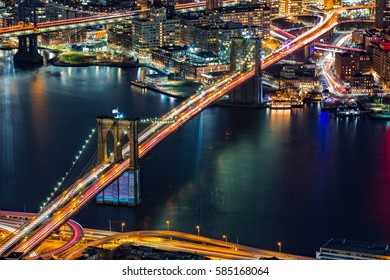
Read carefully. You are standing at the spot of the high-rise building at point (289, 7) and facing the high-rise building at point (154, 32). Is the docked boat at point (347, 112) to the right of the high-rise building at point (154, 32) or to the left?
left
